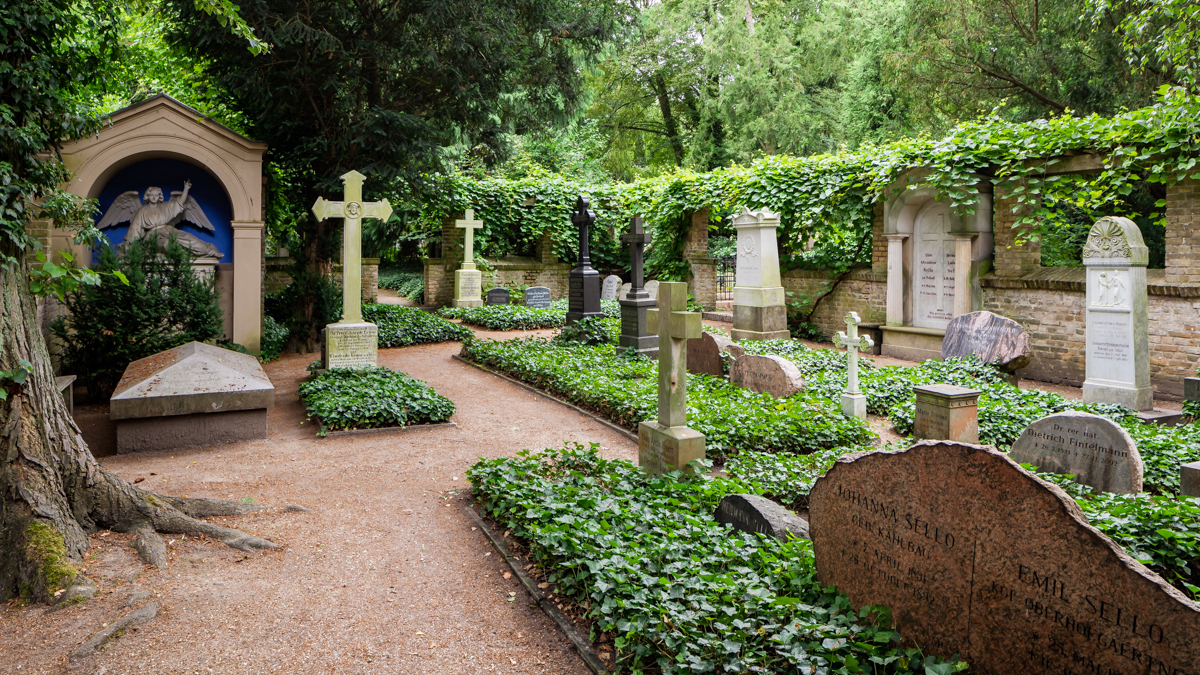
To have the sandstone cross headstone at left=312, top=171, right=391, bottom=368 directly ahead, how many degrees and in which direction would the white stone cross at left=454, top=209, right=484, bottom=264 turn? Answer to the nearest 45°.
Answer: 0° — it already faces it

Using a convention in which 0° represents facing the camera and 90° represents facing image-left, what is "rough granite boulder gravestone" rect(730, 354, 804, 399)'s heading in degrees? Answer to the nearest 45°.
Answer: approximately 45°

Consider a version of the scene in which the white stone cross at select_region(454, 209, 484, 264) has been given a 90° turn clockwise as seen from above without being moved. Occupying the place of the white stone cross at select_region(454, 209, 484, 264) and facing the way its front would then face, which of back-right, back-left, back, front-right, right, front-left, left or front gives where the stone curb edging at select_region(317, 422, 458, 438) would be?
left

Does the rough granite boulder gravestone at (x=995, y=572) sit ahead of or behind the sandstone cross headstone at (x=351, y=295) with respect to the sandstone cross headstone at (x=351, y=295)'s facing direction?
ahead

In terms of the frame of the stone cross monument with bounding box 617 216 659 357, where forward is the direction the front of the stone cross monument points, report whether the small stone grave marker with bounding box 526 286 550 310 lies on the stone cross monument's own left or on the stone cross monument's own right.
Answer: on the stone cross monument's own right

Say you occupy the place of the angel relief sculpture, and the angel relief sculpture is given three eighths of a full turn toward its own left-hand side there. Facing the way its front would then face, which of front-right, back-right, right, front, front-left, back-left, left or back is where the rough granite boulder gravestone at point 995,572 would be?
back-right

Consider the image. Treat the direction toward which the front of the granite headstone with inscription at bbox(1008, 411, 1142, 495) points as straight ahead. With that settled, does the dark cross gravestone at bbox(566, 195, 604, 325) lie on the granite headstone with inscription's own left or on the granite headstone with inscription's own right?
on the granite headstone with inscription's own right

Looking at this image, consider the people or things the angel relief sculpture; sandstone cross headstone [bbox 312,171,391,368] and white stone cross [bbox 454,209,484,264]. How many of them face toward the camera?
3

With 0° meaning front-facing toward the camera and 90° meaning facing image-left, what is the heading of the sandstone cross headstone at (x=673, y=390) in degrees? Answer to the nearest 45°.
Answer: approximately 45°

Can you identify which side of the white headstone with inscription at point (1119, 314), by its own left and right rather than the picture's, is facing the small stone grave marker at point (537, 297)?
right

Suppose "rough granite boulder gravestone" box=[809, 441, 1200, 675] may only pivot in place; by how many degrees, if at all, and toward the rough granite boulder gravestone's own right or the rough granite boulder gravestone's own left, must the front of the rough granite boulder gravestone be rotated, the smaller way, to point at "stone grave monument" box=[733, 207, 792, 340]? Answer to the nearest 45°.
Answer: approximately 135° to the rough granite boulder gravestone's own right
